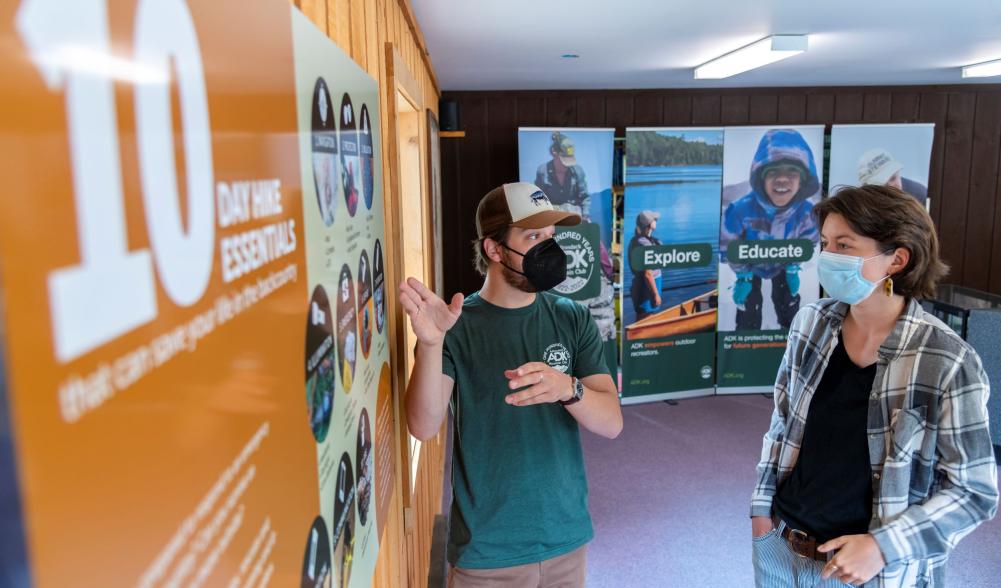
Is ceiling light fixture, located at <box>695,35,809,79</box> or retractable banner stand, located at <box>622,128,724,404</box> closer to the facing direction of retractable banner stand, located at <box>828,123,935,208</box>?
the ceiling light fixture

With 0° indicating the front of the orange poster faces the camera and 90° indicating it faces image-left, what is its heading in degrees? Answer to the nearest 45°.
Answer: approximately 315°

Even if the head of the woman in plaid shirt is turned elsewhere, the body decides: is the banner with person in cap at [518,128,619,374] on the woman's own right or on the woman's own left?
on the woman's own right

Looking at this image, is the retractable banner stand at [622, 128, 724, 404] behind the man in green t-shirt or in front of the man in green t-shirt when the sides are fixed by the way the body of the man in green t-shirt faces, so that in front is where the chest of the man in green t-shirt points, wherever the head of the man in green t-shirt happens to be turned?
behind

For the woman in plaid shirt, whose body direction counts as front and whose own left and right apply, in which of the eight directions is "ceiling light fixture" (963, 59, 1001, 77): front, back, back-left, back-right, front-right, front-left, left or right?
back-right

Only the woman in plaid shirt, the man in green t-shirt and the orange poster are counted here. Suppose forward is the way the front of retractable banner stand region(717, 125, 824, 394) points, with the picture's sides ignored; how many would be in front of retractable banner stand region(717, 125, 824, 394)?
3

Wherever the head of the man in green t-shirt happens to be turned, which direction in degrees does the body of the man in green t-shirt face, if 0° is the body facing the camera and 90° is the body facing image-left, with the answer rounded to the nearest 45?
approximately 0°

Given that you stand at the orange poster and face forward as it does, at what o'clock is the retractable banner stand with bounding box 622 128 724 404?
The retractable banner stand is roughly at 9 o'clock from the orange poster.

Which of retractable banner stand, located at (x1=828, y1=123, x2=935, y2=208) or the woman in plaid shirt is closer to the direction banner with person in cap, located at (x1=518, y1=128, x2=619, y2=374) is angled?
the woman in plaid shirt

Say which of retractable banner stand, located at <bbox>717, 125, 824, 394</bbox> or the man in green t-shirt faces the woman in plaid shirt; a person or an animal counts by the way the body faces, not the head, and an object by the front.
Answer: the retractable banner stand

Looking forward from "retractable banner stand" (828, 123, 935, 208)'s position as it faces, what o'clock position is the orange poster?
The orange poster is roughly at 12 o'clock from the retractable banner stand.

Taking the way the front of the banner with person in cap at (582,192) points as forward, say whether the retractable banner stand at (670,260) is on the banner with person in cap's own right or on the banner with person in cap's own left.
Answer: on the banner with person in cap's own left

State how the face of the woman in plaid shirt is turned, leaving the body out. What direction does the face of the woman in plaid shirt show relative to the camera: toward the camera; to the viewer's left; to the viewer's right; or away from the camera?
to the viewer's left
